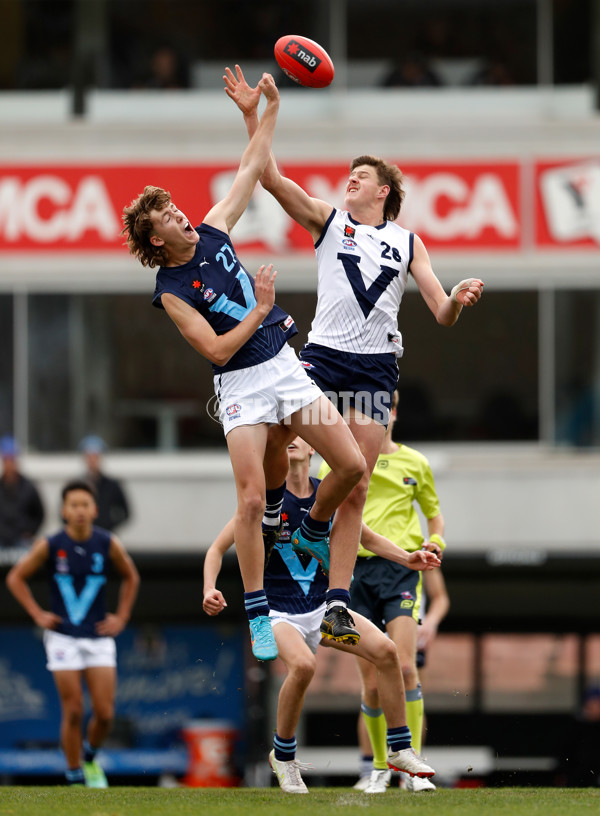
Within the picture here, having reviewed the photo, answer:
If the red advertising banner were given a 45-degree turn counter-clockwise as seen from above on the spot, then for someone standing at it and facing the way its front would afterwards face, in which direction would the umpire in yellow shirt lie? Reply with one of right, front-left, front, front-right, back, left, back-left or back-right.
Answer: front-right

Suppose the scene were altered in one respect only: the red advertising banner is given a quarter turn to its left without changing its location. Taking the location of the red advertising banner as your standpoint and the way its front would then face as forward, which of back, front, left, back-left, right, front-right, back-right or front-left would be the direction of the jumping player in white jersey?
right

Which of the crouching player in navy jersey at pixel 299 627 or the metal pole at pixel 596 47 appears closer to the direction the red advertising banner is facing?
the crouching player in navy jersey

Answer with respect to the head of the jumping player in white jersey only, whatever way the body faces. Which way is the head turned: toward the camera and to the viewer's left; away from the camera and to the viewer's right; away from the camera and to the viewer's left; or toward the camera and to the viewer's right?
toward the camera and to the viewer's left

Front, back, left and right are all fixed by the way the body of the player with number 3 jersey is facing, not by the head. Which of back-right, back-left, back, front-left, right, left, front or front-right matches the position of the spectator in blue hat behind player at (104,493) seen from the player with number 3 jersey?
back

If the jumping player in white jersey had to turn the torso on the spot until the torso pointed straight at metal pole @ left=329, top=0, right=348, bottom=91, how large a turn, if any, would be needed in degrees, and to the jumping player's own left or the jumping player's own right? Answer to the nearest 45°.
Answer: approximately 180°

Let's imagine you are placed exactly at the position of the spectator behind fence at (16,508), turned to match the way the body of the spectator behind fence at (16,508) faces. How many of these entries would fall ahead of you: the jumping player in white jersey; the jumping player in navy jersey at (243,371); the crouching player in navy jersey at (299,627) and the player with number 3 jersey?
4

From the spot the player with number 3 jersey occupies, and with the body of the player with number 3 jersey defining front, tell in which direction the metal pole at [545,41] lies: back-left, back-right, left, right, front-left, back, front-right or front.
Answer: back-left

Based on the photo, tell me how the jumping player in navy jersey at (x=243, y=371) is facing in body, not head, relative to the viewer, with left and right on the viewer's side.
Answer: facing the viewer and to the right of the viewer

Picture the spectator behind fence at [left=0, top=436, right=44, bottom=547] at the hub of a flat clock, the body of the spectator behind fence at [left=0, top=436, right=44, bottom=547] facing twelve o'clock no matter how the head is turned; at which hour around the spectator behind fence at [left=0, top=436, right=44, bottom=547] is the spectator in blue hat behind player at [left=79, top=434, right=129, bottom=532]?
the spectator in blue hat behind player at [left=79, top=434, right=129, bottom=532] is roughly at 9 o'clock from the spectator behind fence at [left=0, top=436, right=44, bottom=547].

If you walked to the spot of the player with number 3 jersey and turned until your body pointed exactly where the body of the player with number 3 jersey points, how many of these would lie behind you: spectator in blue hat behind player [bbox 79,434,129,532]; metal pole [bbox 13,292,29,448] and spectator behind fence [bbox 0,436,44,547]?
3

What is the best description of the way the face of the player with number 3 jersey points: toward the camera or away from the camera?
toward the camera

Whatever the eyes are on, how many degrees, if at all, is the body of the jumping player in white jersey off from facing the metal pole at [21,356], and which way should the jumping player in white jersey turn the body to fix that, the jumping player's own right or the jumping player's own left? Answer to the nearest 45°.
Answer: approximately 135° to the jumping player's own right

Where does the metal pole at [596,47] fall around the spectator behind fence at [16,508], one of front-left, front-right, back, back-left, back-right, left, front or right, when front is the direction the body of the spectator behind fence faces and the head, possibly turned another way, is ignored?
left

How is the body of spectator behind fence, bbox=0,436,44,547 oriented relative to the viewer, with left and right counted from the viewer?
facing the viewer

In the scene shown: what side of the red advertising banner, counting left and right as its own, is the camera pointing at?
front

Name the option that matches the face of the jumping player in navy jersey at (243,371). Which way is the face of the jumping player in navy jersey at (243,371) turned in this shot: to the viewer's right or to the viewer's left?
to the viewer's right

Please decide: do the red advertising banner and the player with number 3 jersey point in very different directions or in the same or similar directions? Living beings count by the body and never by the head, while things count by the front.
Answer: same or similar directions

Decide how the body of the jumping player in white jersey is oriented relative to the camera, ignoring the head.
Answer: toward the camera
